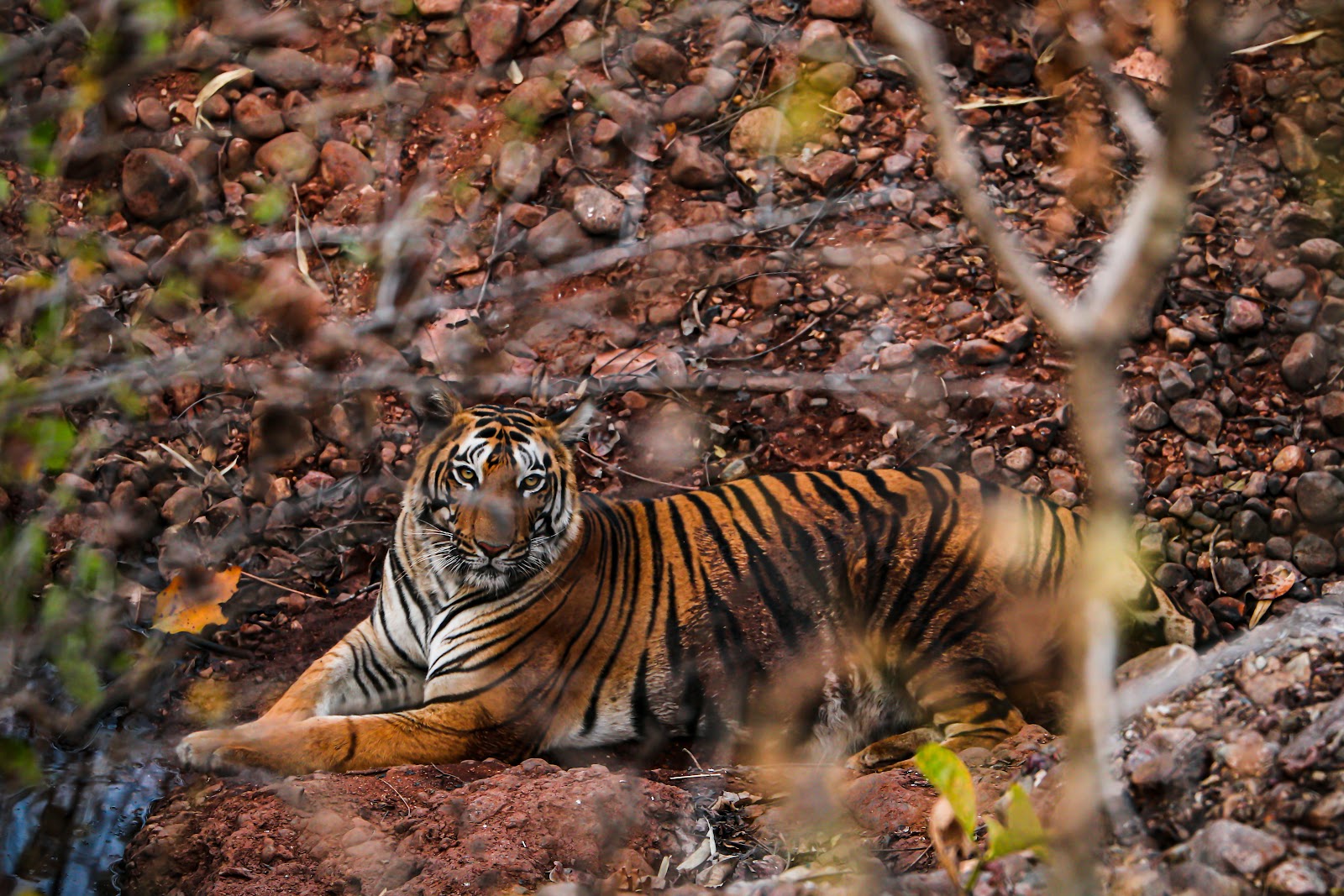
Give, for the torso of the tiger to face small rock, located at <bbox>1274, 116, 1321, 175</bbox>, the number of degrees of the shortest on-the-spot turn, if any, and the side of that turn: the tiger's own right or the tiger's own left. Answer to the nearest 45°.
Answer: approximately 135° to the tiger's own right

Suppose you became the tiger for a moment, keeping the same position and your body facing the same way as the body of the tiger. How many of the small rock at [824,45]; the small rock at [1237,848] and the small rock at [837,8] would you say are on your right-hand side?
2

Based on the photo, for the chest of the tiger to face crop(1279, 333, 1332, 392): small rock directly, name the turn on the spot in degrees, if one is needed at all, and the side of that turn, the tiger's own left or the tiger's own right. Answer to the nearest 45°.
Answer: approximately 135° to the tiger's own right

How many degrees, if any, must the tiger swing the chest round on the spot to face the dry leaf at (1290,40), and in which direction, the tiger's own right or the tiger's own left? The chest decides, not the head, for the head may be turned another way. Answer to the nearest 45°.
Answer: approximately 135° to the tiger's own right

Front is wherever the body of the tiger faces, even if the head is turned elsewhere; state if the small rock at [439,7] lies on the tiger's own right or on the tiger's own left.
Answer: on the tiger's own right

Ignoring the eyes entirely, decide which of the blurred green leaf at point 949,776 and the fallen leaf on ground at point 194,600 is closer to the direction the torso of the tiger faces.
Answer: the fallen leaf on ground

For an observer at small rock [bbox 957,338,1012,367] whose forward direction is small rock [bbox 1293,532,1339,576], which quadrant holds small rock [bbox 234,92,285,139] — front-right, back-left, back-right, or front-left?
back-right

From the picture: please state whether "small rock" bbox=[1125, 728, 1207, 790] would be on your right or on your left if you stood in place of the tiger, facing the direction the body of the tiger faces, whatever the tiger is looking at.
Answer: on your left

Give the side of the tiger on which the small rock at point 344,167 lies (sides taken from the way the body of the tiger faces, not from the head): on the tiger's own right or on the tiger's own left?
on the tiger's own right

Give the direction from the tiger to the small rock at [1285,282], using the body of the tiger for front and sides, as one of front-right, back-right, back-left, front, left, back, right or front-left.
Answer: back-right

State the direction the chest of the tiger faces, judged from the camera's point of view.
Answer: to the viewer's left

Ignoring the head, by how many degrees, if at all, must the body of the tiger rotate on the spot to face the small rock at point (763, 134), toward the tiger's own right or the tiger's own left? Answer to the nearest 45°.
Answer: approximately 90° to the tiger's own right
